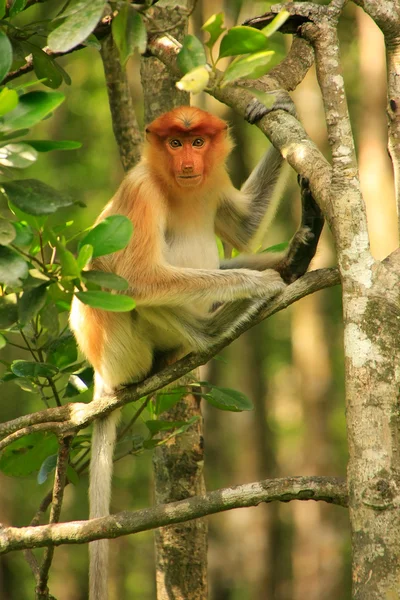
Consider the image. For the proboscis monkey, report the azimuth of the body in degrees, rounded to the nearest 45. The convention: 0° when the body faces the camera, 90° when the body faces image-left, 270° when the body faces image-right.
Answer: approximately 315°
